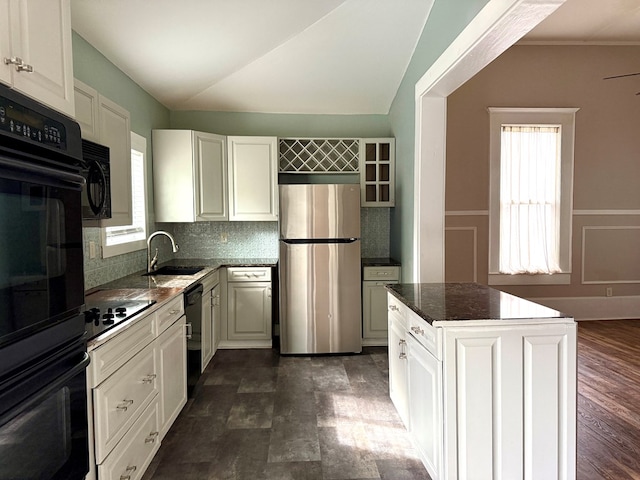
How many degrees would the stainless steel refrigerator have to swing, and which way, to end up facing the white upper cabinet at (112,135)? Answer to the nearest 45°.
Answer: approximately 45° to its right

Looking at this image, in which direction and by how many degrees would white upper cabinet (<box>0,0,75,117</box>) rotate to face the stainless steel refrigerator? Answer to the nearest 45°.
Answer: approximately 90° to its left

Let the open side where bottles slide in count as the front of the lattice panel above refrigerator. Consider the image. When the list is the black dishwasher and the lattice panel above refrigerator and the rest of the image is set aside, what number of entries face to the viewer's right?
1

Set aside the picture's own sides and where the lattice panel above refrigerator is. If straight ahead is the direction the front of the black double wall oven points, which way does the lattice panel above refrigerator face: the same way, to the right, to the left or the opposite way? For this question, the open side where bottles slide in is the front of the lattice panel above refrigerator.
to the right

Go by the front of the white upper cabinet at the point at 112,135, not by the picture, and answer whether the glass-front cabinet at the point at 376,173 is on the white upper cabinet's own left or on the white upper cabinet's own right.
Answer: on the white upper cabinet's own left

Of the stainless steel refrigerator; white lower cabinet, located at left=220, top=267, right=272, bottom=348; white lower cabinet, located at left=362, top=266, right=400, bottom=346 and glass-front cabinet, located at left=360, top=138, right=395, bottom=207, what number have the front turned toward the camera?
4

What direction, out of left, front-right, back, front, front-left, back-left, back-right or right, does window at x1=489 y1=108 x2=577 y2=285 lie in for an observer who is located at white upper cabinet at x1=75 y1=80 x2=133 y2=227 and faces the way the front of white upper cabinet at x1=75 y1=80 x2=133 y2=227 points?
front-left

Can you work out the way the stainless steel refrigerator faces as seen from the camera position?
facing the viewer

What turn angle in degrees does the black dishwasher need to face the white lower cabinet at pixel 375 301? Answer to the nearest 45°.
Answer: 0° — it already faces it

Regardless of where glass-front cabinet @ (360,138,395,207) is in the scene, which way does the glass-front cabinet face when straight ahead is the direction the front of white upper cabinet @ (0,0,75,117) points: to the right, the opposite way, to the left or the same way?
to the right

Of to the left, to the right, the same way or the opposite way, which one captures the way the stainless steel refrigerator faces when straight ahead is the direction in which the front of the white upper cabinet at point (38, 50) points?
to the right

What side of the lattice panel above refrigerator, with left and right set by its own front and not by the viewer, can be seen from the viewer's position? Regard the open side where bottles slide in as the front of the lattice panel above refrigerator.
front
